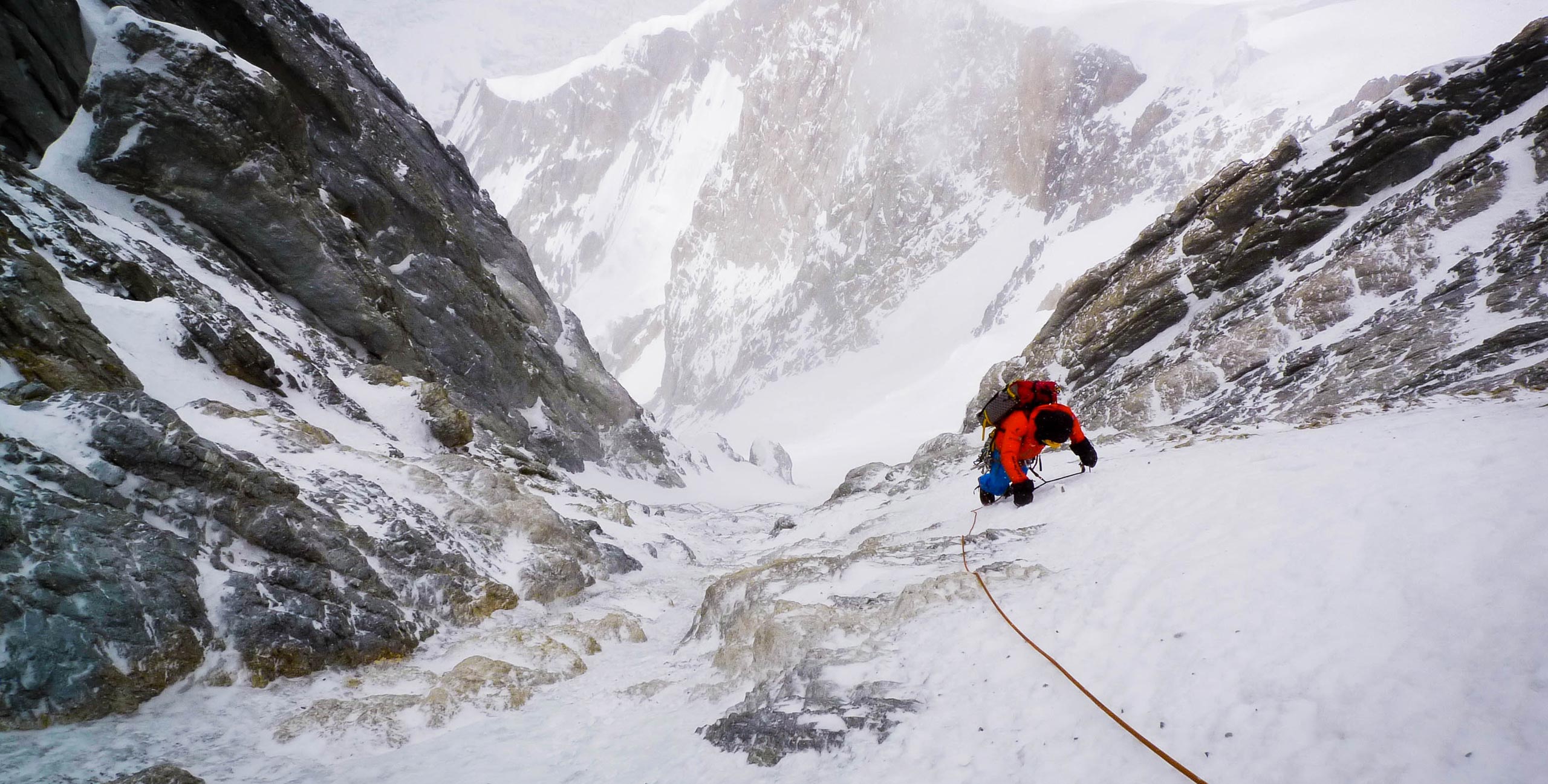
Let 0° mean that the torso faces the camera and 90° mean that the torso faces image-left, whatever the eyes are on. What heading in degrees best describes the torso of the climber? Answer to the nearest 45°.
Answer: approximately 315°

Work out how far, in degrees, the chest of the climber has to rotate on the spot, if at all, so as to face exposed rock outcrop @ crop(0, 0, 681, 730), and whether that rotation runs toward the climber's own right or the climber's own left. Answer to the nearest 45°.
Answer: approximately 135° to the climber's own right
